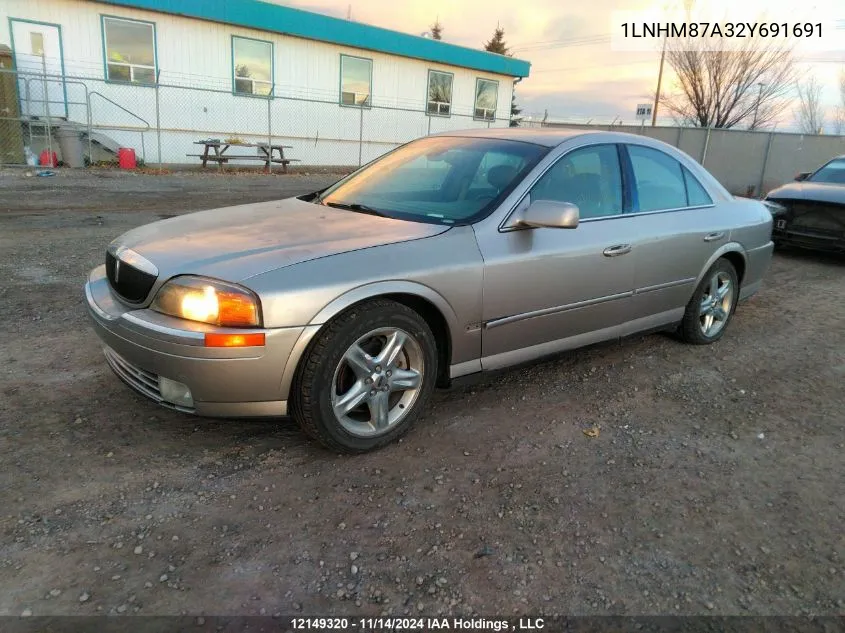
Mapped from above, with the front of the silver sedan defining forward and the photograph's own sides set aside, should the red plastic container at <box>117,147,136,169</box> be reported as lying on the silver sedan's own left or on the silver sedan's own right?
on the silver sedan's own right

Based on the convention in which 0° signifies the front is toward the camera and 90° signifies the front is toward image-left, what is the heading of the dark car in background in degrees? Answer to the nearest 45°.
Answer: approximately 45°

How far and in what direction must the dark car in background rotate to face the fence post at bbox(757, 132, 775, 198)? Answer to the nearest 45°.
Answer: approximately 135° to its right

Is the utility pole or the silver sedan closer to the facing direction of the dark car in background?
the silver sedan

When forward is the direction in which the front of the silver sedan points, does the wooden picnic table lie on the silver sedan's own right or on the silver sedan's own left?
on the silver sedan's own right

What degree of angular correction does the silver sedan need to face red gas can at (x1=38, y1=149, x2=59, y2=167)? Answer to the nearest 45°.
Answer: approximately 90° to its right

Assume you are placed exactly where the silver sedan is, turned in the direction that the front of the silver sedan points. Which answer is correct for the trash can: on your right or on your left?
on your right

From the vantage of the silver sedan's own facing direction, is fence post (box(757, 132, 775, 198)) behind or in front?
behind
